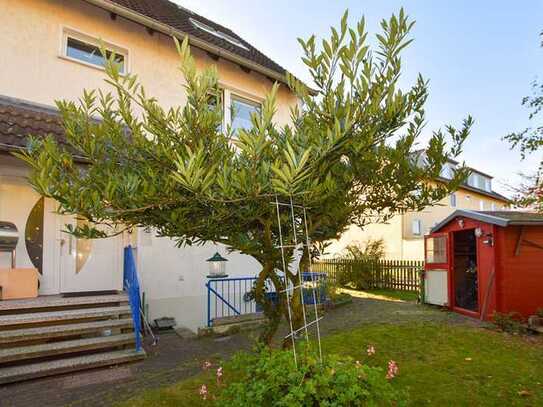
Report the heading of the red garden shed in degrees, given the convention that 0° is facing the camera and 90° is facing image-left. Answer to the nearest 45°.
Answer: approximately 45°

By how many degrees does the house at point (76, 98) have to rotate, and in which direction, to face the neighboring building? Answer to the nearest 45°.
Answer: approximately 90° to its left

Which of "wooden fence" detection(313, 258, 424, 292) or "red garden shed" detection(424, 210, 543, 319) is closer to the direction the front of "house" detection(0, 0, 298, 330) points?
the red garden shed

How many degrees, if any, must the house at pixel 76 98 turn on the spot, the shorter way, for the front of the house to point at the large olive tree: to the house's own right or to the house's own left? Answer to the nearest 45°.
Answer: approximately 45° to the house's own right

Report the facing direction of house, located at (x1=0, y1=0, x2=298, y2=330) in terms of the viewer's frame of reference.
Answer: facing the viewer and to the right of the viewer

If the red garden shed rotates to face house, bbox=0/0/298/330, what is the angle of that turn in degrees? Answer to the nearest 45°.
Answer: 0° — it already faces it

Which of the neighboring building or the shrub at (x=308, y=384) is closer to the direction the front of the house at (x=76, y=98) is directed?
the shrub

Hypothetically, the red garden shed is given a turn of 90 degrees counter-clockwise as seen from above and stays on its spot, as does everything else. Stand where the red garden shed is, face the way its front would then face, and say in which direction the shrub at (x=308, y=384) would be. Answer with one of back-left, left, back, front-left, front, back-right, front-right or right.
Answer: front-right

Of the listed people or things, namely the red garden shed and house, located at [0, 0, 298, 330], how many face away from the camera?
0
